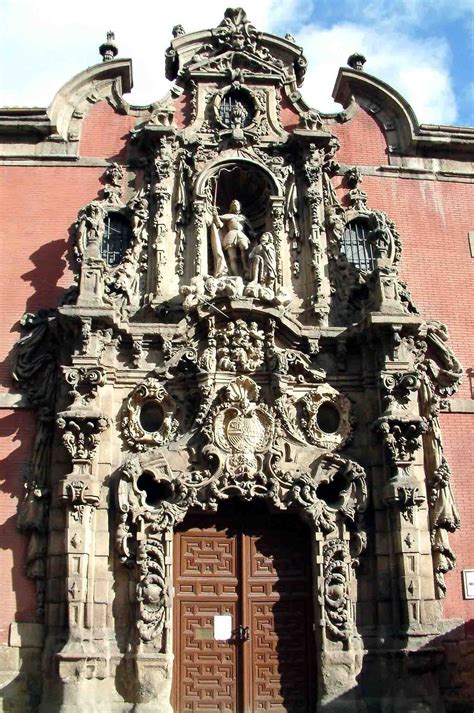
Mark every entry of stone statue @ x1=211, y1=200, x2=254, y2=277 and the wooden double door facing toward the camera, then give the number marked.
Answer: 2

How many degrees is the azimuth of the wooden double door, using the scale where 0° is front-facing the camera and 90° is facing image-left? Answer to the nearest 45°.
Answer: approximately 0°
